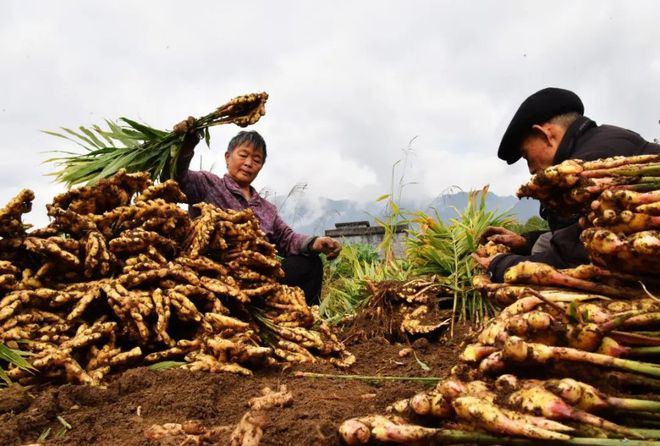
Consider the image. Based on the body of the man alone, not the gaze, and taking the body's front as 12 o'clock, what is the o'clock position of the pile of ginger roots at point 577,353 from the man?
The pile of ginger roots is roughly at 9 o'clock from the man.

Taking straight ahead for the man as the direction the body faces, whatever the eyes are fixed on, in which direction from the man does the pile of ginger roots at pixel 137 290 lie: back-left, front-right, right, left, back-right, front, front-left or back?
front-left

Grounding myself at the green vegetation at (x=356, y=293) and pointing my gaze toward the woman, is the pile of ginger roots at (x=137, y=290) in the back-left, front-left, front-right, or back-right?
front-left

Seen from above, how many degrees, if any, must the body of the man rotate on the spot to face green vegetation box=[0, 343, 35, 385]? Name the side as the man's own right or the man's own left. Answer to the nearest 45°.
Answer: approximately 45° to the man's own left

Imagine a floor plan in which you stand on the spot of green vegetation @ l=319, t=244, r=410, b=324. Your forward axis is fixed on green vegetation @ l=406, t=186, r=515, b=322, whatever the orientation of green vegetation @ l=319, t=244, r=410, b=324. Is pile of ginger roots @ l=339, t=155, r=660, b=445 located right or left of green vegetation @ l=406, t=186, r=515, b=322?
right

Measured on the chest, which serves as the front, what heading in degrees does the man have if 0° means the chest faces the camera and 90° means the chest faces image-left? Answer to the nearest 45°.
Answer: approximately 90°

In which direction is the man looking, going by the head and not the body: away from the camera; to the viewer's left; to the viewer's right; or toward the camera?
to the viewer's left

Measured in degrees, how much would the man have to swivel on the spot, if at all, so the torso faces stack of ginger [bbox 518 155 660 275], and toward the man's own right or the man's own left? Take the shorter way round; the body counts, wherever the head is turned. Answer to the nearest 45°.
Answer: approximately 90° to the man's own left

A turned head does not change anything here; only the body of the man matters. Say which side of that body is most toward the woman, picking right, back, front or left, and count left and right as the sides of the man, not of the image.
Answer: front

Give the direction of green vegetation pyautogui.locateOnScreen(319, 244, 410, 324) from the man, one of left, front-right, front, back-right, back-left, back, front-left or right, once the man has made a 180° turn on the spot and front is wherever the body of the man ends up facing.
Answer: back-left
